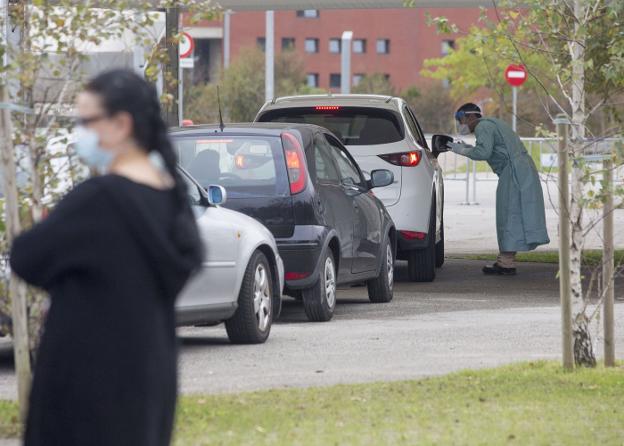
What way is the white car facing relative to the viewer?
away from the camera

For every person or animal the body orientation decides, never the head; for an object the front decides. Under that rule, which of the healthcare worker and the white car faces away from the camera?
the white car

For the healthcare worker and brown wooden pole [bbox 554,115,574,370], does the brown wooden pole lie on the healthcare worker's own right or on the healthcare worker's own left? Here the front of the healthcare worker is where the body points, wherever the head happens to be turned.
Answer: on the healthcare worker's own left

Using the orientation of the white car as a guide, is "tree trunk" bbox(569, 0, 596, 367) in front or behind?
behind

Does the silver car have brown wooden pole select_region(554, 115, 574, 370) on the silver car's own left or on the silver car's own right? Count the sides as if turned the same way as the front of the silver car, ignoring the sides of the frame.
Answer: on the silver car's own right

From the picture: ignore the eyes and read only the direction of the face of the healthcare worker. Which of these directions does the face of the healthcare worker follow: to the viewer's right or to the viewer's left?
to the viewer's left

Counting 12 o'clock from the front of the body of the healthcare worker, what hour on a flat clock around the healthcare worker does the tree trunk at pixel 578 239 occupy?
The tree trunk is roughly at 9 o'clock from the healthcare worker.

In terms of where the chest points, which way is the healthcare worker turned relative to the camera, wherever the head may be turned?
to the viewer's left

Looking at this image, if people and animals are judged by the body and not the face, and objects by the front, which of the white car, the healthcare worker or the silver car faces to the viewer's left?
the healthcare worker

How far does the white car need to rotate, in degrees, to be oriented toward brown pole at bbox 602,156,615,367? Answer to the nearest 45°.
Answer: approximately 180°

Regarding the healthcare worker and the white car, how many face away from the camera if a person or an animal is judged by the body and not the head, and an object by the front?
1

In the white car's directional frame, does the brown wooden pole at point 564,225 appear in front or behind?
behind

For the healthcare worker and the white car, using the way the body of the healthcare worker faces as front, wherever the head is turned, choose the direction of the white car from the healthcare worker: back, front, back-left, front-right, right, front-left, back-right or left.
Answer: front-left

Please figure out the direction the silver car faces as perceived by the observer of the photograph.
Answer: facing away from the viewer and to the right of the viewer
